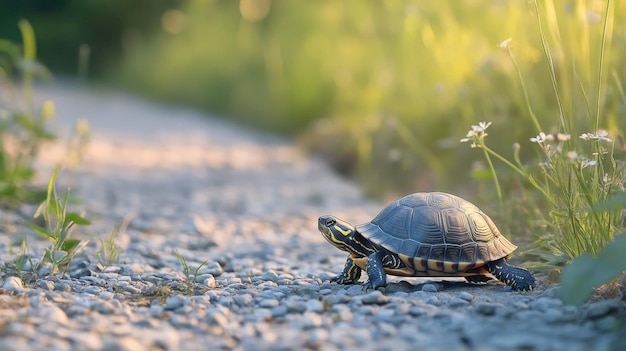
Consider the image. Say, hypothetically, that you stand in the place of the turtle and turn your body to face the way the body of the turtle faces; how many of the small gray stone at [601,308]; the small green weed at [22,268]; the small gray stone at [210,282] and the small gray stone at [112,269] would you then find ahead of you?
3

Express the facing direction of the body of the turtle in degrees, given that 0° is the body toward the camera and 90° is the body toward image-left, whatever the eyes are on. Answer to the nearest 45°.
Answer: approximately 90°

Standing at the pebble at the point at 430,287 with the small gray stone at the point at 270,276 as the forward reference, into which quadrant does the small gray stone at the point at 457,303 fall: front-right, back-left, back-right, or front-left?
back-left

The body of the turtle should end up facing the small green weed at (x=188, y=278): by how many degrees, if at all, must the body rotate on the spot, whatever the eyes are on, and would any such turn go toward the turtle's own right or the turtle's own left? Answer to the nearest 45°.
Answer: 0° — it already faces it

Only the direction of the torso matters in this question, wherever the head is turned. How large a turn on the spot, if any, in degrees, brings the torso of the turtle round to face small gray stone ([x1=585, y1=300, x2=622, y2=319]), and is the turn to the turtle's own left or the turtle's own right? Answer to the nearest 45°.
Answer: approximately 135° to the turtle's own left

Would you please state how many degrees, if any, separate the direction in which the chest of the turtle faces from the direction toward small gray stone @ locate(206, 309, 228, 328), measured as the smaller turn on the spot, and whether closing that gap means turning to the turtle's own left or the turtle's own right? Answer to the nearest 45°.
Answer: approximately 45° to the turtle's own left

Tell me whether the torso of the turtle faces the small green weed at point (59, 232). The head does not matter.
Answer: yes

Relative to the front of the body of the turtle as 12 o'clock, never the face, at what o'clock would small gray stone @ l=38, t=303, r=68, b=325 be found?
The small gray stone is roughly at 11 o'clock from the turtle.

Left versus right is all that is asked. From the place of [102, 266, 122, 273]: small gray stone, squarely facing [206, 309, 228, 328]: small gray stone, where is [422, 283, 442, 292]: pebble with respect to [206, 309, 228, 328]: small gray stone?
left

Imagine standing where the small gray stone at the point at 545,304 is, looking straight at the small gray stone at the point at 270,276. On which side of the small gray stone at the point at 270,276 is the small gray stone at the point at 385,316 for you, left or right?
left

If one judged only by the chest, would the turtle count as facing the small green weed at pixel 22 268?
yes
